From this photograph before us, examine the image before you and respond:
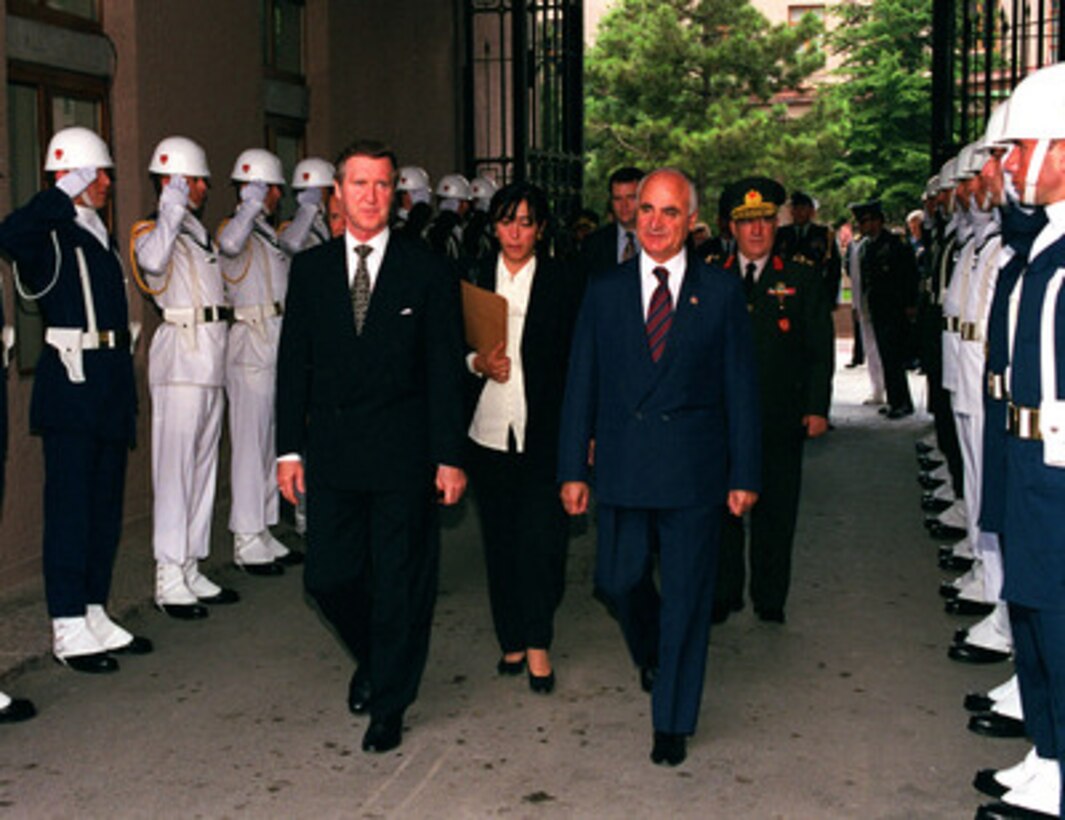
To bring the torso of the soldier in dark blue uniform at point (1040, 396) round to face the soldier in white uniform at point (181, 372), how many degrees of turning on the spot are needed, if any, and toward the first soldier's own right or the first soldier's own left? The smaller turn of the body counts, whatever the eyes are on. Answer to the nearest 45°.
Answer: approximately 45° to the first soldier's own right

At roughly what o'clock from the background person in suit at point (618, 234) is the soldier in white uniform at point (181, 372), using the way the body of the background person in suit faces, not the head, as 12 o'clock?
The soldier in white uniform is roughly at 2 o'clock from the background person in suit.

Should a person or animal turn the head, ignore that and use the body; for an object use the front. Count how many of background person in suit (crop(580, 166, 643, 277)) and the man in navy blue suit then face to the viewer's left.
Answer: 0

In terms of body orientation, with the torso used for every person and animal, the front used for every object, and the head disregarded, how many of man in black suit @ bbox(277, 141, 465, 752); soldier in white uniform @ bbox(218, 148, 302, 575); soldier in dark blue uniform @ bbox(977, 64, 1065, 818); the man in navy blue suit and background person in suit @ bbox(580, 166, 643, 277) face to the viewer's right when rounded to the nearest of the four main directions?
1

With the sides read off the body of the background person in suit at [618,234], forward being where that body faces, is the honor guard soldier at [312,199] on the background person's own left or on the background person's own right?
on the background person's own right

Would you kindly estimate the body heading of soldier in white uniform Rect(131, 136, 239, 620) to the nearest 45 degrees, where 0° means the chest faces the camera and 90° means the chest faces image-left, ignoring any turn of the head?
approximately 270°

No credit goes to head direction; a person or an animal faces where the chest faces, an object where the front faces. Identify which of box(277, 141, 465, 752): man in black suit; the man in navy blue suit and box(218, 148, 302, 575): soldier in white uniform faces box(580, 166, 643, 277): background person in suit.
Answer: the soldier in white uniform

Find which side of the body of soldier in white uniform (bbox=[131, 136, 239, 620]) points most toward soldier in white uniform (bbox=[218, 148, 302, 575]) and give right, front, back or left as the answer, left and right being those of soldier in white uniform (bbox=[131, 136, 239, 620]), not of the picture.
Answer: left

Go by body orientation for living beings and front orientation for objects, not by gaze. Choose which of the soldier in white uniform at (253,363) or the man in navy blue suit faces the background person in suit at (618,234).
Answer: the soldier in white uniform

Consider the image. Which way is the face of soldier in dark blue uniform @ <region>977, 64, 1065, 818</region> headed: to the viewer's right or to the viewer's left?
to the viewer's left

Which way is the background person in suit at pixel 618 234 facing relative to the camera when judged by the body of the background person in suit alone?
toward the camera

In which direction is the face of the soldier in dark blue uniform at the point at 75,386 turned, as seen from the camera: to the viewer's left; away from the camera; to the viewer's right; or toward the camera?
to the viewer's right

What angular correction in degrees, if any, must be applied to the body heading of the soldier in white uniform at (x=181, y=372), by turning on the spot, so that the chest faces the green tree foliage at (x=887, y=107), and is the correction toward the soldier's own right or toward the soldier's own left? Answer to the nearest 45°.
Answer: approximately 45° to the soldier's own left

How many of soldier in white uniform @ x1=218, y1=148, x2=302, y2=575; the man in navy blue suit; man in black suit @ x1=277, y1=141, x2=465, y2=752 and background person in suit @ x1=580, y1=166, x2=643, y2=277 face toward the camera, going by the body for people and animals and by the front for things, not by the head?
3

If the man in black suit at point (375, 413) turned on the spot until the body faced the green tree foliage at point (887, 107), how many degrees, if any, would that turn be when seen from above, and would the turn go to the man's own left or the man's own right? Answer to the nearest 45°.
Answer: approximately 180°

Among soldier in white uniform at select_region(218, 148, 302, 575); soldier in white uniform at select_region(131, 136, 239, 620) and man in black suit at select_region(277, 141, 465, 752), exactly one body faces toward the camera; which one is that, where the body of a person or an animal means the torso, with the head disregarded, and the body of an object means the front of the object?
the man in black suit

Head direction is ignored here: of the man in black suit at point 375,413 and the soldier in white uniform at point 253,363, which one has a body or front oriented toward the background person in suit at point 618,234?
the soldier in white uniform

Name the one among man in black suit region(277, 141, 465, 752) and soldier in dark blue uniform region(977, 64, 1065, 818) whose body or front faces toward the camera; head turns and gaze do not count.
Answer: the man in black suit

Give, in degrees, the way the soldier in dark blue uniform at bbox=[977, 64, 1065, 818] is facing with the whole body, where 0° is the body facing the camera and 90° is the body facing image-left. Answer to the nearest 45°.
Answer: approximately 90°

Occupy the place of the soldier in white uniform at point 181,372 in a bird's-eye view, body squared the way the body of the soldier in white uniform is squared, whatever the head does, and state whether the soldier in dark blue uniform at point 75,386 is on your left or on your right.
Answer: on your right
